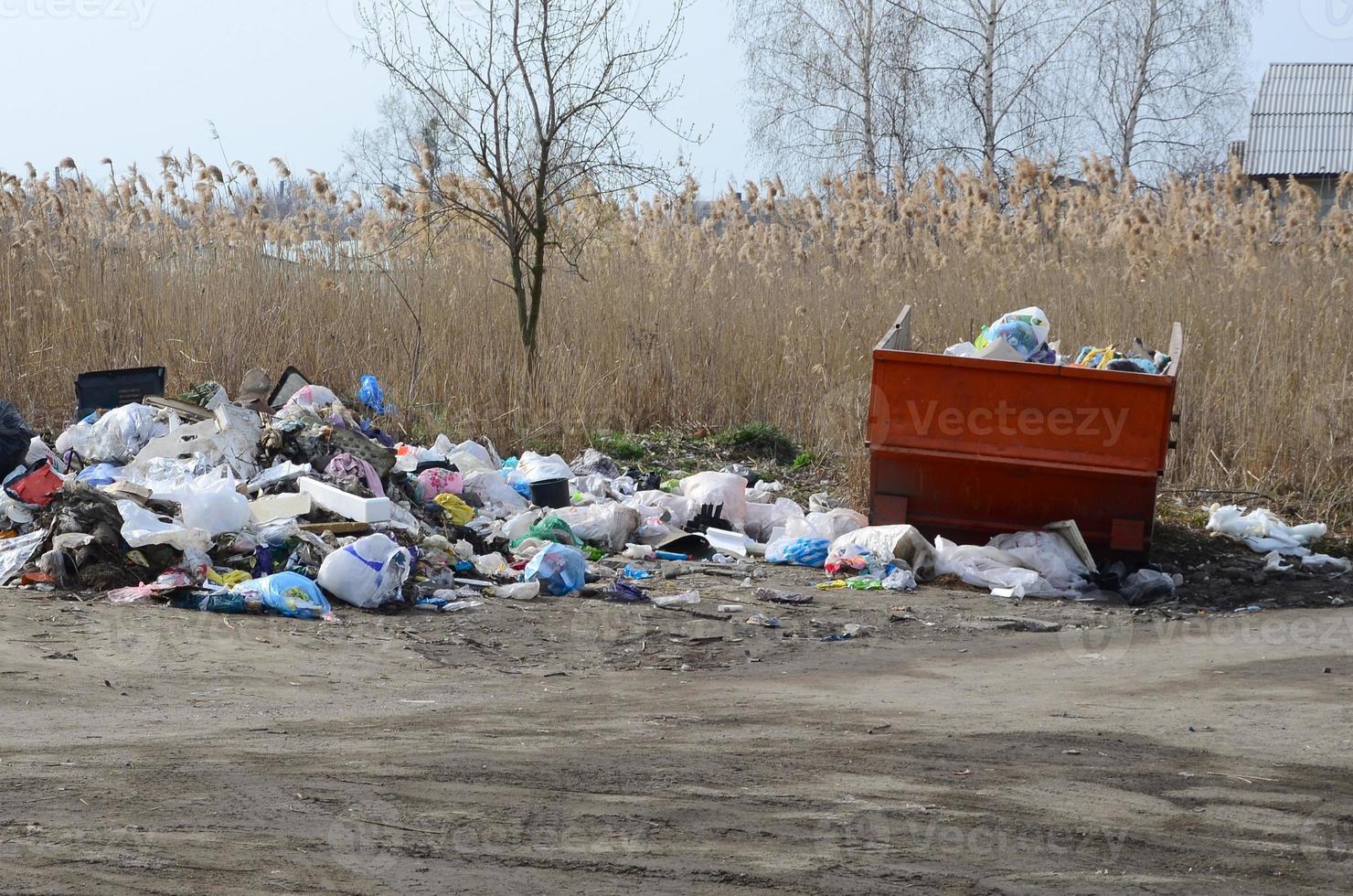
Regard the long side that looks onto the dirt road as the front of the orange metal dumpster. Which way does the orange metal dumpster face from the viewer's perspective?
toward the camera

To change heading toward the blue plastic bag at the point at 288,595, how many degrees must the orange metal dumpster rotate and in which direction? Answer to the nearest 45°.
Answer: approximately 45° to its right

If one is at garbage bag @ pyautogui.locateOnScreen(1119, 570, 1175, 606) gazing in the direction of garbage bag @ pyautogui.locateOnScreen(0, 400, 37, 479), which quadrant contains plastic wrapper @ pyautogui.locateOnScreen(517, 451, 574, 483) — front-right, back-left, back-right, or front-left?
front-right

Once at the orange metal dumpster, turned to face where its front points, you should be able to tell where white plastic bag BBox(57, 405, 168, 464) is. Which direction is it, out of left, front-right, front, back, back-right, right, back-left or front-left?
right

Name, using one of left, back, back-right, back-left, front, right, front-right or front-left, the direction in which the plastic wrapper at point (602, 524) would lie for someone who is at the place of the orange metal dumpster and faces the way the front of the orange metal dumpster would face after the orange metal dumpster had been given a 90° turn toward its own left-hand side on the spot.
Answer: back

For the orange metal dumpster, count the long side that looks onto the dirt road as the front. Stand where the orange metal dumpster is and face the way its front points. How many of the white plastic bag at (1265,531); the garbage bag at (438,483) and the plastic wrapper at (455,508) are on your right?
2

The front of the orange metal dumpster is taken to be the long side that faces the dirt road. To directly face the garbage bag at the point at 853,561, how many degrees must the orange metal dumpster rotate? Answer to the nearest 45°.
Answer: approximately 90° to its right

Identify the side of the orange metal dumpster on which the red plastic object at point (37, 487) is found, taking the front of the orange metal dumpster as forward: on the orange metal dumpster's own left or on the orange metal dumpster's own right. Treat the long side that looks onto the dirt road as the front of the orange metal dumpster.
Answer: on the orange metal dumpster's own right

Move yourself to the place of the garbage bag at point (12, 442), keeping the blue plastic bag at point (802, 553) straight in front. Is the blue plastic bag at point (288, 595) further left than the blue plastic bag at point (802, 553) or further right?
right

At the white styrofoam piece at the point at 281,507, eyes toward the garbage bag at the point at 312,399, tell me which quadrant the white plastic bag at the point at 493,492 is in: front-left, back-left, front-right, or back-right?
front-right

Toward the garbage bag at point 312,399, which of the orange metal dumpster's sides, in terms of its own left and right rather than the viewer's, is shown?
right

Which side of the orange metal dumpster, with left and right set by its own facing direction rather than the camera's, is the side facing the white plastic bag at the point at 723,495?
right

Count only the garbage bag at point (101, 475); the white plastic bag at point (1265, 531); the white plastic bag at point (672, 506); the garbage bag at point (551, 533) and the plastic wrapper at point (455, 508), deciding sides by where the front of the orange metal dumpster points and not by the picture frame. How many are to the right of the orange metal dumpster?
4

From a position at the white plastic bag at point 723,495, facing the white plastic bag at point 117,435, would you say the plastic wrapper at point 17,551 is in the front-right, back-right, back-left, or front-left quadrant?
front-left

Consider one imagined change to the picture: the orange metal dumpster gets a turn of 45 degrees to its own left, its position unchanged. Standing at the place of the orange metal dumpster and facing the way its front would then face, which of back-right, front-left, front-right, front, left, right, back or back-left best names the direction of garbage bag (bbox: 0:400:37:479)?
back-right
